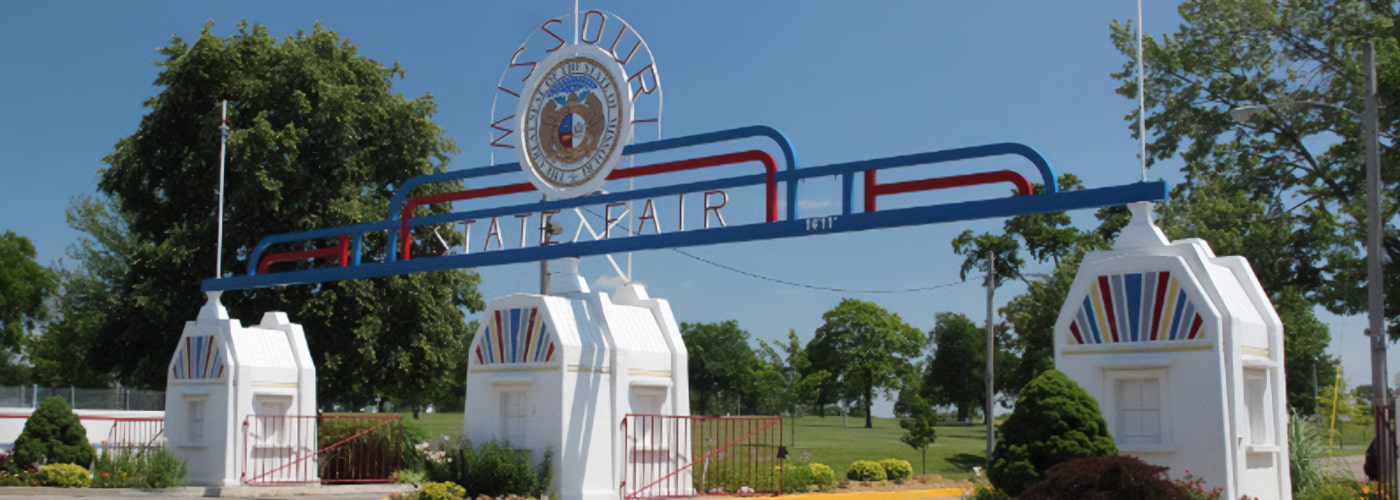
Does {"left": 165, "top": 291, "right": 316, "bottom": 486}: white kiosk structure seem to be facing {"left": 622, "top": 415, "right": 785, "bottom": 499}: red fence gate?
no

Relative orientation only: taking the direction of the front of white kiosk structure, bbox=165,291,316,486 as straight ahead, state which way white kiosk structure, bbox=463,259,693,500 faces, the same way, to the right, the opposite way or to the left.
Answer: the same way

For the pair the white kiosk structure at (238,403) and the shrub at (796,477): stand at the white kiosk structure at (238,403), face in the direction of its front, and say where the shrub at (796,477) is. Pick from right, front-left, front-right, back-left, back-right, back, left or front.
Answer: back-left

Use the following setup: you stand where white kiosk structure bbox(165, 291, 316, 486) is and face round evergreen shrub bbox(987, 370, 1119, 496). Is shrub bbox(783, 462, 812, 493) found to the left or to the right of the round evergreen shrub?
left

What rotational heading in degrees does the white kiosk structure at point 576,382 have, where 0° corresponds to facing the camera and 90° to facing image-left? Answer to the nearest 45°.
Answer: approximately 45°

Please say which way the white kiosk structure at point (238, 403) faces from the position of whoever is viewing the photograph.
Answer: facing the viewer and to the left of the viewer

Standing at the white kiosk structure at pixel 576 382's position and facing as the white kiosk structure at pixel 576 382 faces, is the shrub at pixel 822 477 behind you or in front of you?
behind

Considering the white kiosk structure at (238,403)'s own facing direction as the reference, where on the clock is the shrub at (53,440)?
The shrub is roughly at 2 o'clock from the white kiosk structure.

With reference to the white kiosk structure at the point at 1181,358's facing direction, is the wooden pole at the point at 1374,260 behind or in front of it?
behind

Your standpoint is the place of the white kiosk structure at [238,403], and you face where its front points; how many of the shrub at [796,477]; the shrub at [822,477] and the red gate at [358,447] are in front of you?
0

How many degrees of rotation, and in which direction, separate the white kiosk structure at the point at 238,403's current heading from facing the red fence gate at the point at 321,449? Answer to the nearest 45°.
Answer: approximately 135° to its left

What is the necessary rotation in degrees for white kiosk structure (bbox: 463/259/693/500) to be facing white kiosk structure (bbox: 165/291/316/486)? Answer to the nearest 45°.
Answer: approximately 90° to its right

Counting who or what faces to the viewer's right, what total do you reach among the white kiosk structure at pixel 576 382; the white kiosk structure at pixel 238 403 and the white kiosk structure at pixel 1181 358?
0

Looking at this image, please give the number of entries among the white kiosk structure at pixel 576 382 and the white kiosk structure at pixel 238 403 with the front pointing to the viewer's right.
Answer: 0

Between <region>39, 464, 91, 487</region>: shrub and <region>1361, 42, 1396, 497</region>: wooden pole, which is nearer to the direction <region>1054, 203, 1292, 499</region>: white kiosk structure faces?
the shrub

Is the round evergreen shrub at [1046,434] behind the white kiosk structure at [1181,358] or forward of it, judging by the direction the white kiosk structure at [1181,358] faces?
forward

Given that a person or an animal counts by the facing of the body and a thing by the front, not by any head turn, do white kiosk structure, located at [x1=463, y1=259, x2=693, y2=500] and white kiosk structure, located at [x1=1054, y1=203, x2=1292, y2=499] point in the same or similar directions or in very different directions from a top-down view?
same or similar directions

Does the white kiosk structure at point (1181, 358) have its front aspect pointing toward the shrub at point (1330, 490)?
no
